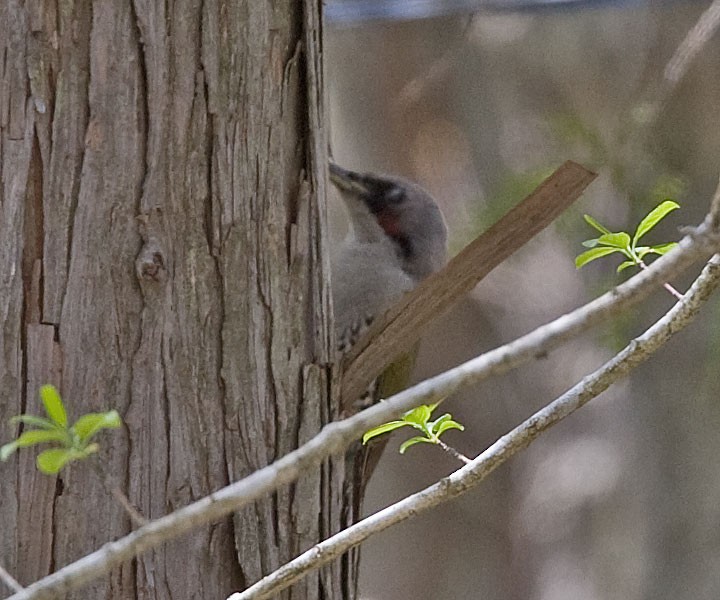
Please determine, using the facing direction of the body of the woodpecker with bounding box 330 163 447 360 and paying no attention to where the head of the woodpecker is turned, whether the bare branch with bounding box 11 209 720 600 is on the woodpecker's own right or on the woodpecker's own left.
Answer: on the woodpecker's own left

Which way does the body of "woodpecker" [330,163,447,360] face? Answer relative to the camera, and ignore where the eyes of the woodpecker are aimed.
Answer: to the viewer's left

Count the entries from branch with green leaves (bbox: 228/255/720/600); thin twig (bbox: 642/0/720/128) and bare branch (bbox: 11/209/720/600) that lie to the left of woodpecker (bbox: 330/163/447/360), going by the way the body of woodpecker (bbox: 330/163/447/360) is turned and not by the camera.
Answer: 2

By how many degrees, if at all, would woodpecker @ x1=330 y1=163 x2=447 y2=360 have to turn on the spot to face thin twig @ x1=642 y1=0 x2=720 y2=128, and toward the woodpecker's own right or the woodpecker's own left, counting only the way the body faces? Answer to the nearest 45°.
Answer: approximately 135° to the woodpecker's own right

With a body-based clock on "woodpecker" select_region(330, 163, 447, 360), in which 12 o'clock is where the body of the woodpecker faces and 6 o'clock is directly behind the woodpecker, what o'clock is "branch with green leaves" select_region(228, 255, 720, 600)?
The branch with green leaves is roughly at 9 o'clock from the woodpecker.
